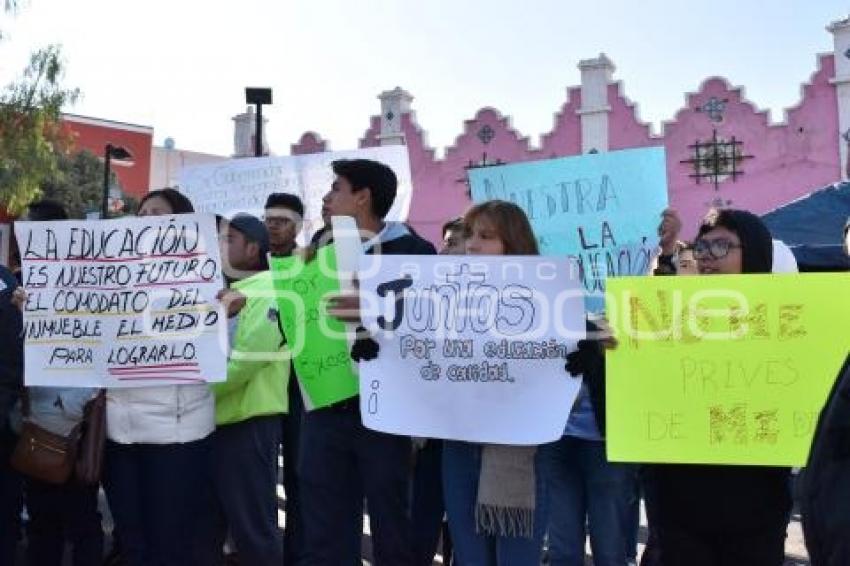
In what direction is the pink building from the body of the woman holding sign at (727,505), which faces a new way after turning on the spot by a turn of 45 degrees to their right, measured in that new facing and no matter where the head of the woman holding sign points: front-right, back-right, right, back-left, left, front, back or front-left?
right

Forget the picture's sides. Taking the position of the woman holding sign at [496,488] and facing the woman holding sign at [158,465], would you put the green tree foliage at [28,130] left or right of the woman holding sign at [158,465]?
right

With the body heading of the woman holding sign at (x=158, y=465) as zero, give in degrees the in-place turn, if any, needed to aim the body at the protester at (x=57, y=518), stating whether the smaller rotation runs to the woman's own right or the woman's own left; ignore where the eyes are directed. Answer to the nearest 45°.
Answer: approximately 135° to the woman's own right

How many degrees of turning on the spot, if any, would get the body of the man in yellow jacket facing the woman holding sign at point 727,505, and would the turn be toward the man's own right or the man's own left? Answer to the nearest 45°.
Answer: approximately 135° to the man's own left

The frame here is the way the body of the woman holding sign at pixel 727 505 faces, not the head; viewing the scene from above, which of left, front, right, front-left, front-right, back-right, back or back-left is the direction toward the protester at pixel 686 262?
back-right

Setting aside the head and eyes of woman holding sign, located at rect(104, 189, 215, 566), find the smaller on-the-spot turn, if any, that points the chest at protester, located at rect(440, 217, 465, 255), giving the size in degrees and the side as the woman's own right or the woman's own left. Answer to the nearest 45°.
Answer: approximately 90° to the woman's own left

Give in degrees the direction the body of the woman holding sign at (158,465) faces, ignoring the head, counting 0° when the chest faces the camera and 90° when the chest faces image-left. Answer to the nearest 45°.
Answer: approximately 0°

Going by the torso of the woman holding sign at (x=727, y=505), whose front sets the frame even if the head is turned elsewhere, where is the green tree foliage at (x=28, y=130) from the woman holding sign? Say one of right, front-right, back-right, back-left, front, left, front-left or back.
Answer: right
